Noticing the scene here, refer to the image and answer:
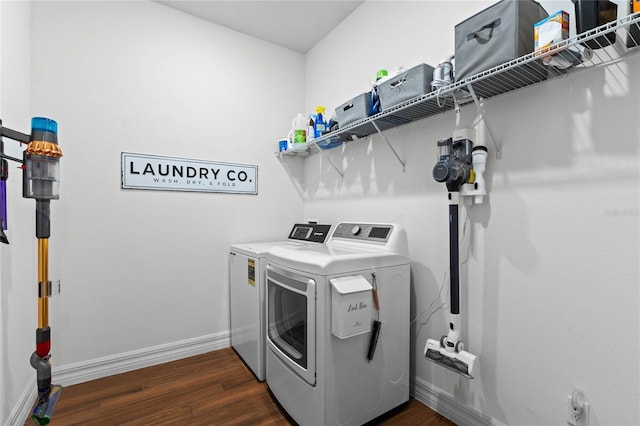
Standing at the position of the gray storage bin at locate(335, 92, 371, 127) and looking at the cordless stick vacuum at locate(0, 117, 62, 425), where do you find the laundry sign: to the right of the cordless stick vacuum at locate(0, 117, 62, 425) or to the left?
right

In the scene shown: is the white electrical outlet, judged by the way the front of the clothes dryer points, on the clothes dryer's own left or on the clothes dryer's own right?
on the clothes dryer's own left

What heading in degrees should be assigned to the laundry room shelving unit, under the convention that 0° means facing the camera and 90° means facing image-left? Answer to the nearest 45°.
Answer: approximately 45°

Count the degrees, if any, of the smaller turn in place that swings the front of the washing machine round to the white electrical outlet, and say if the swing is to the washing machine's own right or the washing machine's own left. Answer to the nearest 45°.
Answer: approximately 90° to the washing machine's own left

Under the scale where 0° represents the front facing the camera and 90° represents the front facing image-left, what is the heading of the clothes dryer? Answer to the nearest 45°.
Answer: approximately 45°

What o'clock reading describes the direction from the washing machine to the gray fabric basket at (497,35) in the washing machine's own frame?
The gray fabric basket is roughly at 9 o'clock from the washing machine.
